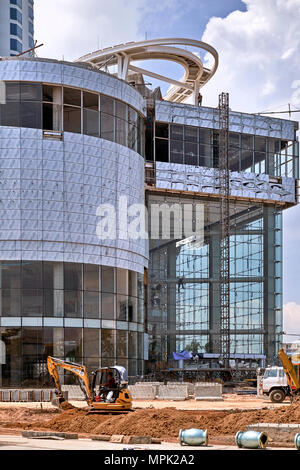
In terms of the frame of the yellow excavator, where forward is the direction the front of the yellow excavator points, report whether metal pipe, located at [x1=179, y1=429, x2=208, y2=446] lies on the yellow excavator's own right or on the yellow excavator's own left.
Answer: on the yellow excavator's own left

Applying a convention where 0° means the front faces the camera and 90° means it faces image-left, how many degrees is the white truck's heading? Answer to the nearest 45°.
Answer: approximately 90°

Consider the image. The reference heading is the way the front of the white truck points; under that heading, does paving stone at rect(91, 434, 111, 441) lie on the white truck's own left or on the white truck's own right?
on the white truck's own left

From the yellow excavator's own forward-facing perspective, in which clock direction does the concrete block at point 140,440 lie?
The concrete block is roughly at 9 o'clock from the yellow excavator.

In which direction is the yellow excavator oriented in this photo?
to the viewer's left

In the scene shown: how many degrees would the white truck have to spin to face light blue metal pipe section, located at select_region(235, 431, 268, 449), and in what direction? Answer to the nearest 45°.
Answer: approximately 90° to its left

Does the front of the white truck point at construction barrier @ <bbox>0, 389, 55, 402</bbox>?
yes

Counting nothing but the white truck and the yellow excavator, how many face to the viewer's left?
2
